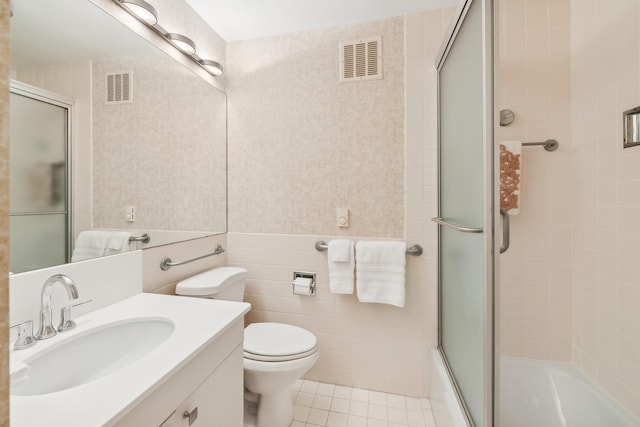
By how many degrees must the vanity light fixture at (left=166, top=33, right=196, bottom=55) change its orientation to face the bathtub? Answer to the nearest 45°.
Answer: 0° — it already faces it

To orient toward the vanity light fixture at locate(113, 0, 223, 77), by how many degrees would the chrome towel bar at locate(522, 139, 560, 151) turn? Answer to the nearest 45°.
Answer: approximately 45° to its right

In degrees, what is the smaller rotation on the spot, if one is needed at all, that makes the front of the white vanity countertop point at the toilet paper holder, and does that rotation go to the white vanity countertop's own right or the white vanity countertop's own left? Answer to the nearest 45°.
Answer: approximately 90° to the white vanity countertop's own left

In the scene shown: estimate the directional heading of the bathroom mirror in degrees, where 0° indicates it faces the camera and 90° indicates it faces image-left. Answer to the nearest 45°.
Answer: approximately 315°

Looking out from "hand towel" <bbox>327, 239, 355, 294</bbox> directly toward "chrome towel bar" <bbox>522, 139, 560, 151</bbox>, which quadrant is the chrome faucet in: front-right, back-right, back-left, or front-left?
back-right
